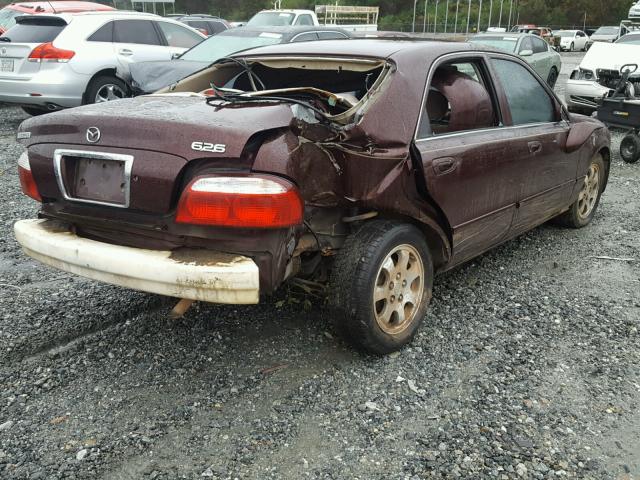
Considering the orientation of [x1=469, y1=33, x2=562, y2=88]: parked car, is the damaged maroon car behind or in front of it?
in front

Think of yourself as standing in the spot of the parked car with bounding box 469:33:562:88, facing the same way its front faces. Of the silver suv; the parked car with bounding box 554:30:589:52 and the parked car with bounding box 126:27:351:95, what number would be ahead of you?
2

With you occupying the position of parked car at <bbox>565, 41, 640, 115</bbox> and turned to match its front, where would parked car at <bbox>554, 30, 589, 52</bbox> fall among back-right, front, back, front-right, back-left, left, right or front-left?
back-right

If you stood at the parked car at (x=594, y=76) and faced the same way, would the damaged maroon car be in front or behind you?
in front

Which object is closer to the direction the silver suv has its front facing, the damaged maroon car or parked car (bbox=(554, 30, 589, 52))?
the parked car

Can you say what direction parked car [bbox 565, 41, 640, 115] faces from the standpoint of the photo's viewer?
facing the viewer and to the left of the viewer

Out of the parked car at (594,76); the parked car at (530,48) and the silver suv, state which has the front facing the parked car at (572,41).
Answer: the silver suv

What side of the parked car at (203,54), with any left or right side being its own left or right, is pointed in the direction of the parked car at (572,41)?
back

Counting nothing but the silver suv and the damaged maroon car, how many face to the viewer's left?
0

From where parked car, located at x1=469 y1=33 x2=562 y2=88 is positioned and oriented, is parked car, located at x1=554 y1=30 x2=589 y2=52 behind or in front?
behind

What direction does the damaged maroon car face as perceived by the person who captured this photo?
facing away from the viewer and to the right of the viewer

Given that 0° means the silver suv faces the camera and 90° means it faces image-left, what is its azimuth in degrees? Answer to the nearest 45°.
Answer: approximately 225°

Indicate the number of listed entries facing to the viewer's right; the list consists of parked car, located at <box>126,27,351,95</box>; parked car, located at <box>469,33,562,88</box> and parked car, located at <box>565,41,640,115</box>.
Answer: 0

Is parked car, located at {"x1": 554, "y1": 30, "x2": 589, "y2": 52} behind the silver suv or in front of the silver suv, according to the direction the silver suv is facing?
in front

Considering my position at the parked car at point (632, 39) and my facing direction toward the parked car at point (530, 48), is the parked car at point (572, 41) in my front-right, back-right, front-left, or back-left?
front-right

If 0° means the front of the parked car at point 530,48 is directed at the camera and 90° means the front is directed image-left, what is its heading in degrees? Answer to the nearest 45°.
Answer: approximately 45°
